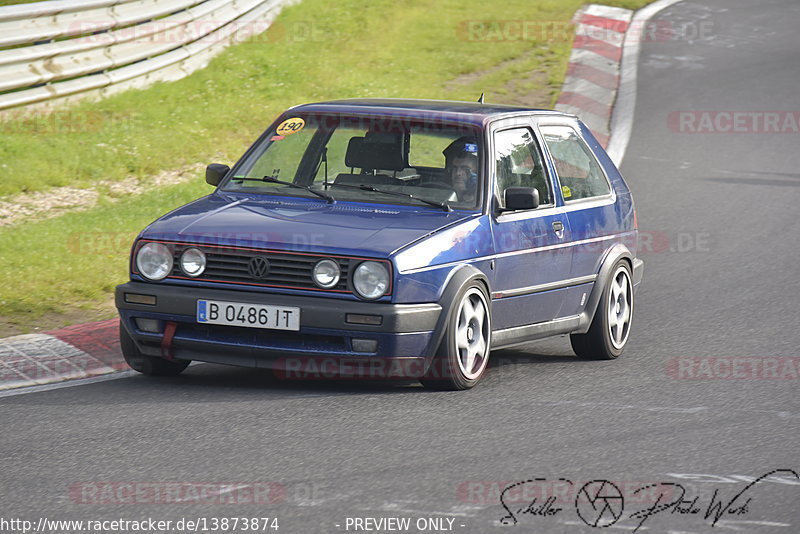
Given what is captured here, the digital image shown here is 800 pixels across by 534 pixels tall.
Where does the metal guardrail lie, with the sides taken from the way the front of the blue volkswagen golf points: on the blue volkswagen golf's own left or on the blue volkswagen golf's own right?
on the blue volkswagen golf's own right

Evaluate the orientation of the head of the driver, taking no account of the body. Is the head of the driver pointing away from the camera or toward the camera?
toward the camera

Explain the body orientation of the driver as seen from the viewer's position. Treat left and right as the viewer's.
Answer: facing the viewer and to the left of the viewer

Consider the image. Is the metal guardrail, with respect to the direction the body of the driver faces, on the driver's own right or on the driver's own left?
on the driver's own right
